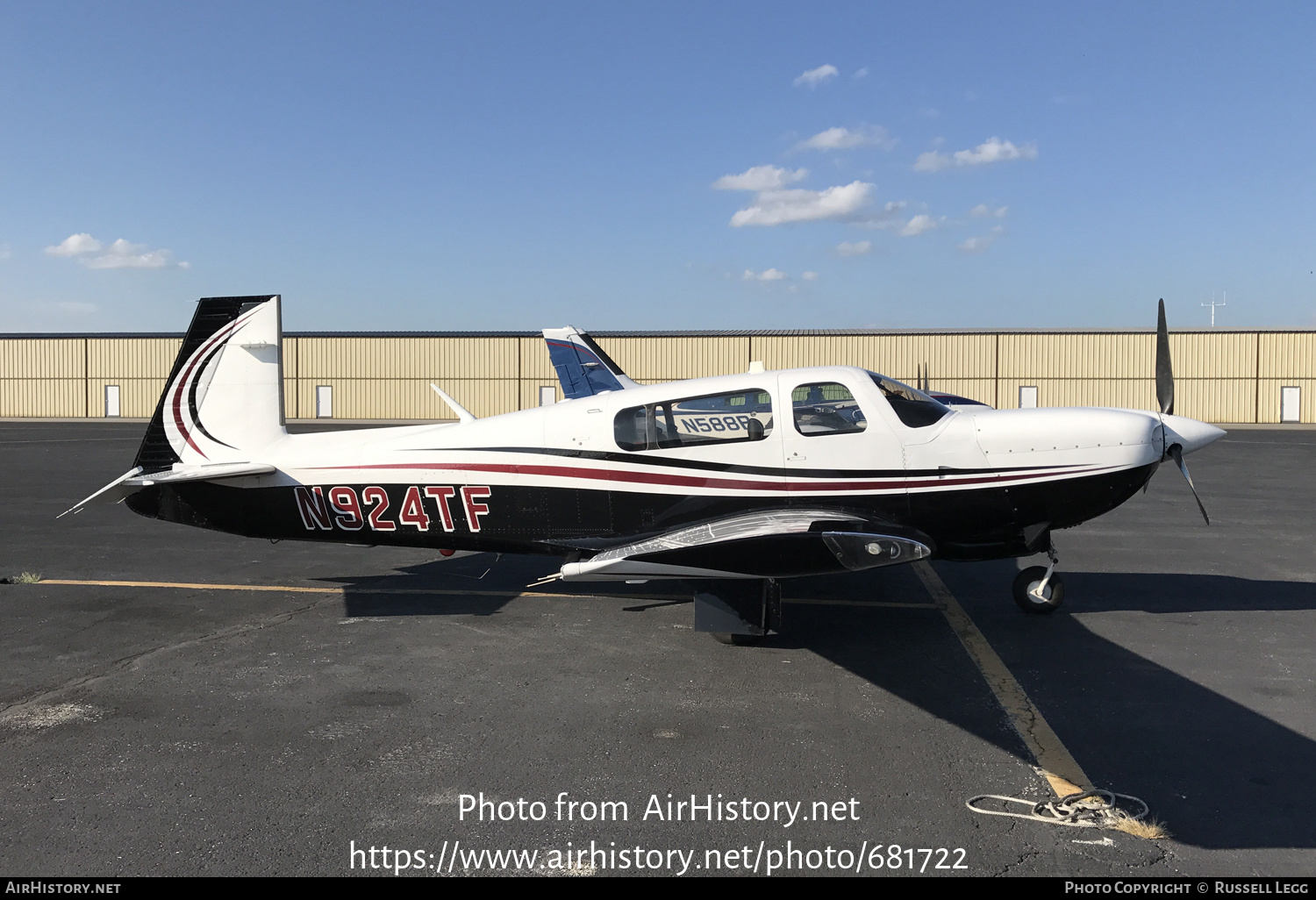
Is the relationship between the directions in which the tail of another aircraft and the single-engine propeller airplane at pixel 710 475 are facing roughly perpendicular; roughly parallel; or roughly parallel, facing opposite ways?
roughly parallel

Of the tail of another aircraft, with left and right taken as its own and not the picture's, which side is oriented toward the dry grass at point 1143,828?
right

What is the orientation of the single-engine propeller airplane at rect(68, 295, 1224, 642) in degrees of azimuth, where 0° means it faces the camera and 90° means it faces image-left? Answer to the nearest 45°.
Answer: approximately 270°

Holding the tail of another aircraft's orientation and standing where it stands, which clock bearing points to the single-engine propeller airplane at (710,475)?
The single-engine propeller airplane is roughly at 3 o'clock from the tail of another aircraft.

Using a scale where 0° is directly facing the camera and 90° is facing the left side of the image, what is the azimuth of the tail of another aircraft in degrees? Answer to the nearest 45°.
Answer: approximately 270°

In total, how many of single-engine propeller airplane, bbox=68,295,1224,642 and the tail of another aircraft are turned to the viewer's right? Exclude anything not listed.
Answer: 2

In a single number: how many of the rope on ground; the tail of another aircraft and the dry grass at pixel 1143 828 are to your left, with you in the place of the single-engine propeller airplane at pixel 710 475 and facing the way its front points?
1

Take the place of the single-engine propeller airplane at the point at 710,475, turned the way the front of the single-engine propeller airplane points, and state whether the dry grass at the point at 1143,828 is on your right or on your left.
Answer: on your right

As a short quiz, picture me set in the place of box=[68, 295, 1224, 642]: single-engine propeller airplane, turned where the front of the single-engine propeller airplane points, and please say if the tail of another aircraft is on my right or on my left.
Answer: on my left

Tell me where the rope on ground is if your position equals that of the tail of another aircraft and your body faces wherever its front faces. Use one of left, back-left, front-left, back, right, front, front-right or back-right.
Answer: right
